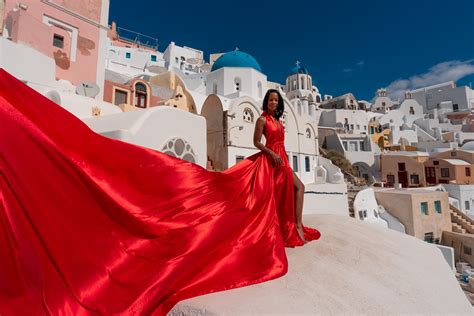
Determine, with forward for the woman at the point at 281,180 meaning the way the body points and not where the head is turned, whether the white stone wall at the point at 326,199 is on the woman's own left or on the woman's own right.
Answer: on the woman's own left

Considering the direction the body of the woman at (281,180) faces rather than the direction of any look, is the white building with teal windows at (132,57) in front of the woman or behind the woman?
behind

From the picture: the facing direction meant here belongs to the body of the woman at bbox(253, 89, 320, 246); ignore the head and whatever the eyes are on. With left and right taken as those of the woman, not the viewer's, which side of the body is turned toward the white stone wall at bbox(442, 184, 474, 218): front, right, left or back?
left

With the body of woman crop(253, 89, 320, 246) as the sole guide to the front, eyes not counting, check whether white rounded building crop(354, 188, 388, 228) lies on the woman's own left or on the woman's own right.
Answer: on the woman's own left

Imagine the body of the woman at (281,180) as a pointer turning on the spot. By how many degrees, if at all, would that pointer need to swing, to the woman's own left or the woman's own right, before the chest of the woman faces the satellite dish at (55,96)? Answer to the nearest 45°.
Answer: approximately 135° to the woman's own right

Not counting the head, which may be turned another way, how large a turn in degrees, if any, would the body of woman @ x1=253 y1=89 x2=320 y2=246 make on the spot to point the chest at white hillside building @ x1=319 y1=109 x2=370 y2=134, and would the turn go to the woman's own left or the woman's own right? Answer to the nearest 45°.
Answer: approximately 135° to the woman's own left

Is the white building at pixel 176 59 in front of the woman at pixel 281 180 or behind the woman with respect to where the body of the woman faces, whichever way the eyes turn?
behind

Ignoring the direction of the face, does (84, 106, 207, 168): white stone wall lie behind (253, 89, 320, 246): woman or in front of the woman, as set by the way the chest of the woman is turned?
behind

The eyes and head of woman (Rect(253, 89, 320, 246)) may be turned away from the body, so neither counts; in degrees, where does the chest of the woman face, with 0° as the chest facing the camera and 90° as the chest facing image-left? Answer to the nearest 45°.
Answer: approximately 315°
